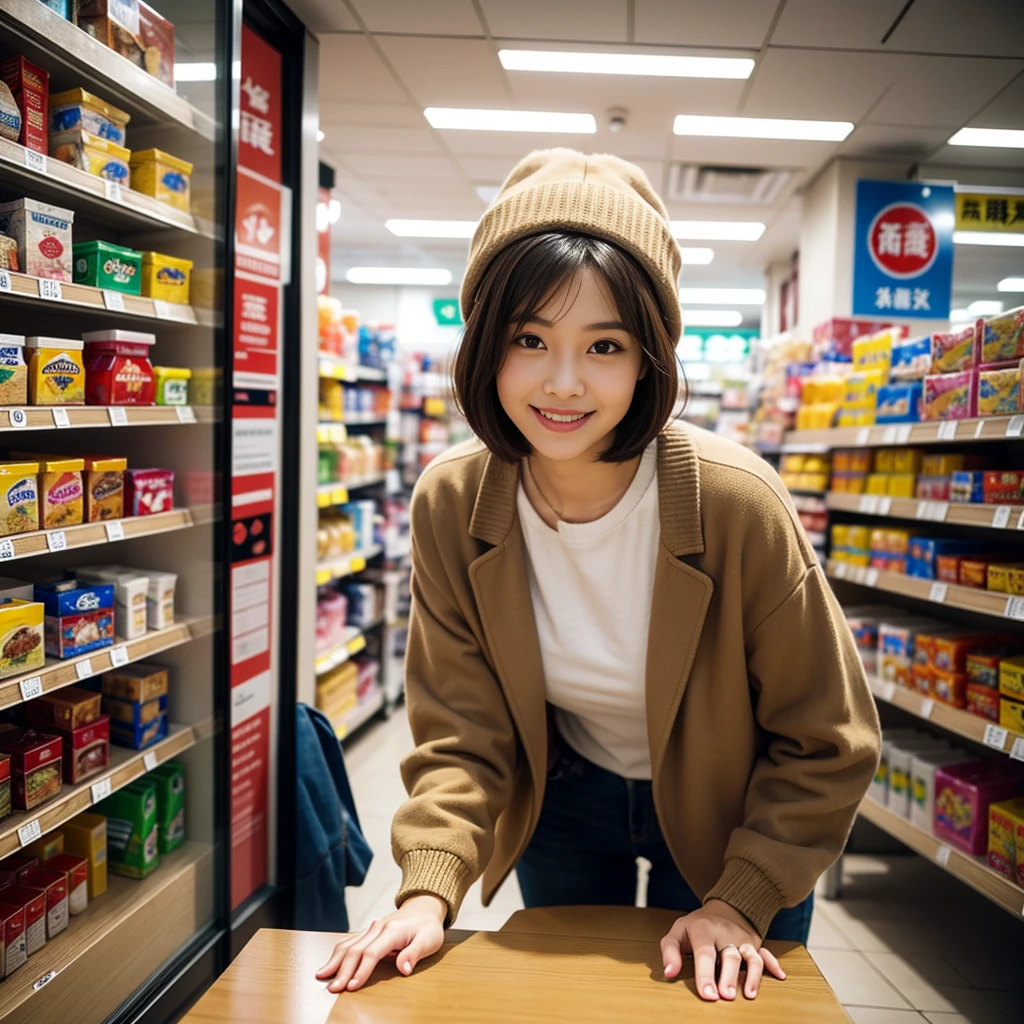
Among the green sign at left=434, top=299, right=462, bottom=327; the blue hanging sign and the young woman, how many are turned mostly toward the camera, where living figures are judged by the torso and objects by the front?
3

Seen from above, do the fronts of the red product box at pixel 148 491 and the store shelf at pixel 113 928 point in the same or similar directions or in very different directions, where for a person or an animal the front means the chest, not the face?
same or similar directions

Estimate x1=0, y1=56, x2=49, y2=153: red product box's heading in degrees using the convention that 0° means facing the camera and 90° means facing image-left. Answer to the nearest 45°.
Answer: approximately 315°

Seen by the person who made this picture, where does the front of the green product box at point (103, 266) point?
facing the viewer and to the right of the viewer

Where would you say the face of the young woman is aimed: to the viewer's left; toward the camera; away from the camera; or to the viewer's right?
toward the camera

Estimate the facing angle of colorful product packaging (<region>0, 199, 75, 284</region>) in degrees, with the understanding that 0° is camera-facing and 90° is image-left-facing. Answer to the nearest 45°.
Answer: approximately 315°

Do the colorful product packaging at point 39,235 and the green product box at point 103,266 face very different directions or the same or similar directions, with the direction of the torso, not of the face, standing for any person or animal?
same or similar directions

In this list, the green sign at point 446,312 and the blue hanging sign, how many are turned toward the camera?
2

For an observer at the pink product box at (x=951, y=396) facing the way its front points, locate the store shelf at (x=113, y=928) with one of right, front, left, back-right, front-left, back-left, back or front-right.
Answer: front

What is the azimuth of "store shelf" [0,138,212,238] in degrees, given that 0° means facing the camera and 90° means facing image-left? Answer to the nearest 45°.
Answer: approximately 315°

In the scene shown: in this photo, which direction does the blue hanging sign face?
toward the camera

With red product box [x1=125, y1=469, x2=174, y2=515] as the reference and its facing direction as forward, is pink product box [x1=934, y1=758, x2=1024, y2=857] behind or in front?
in front
